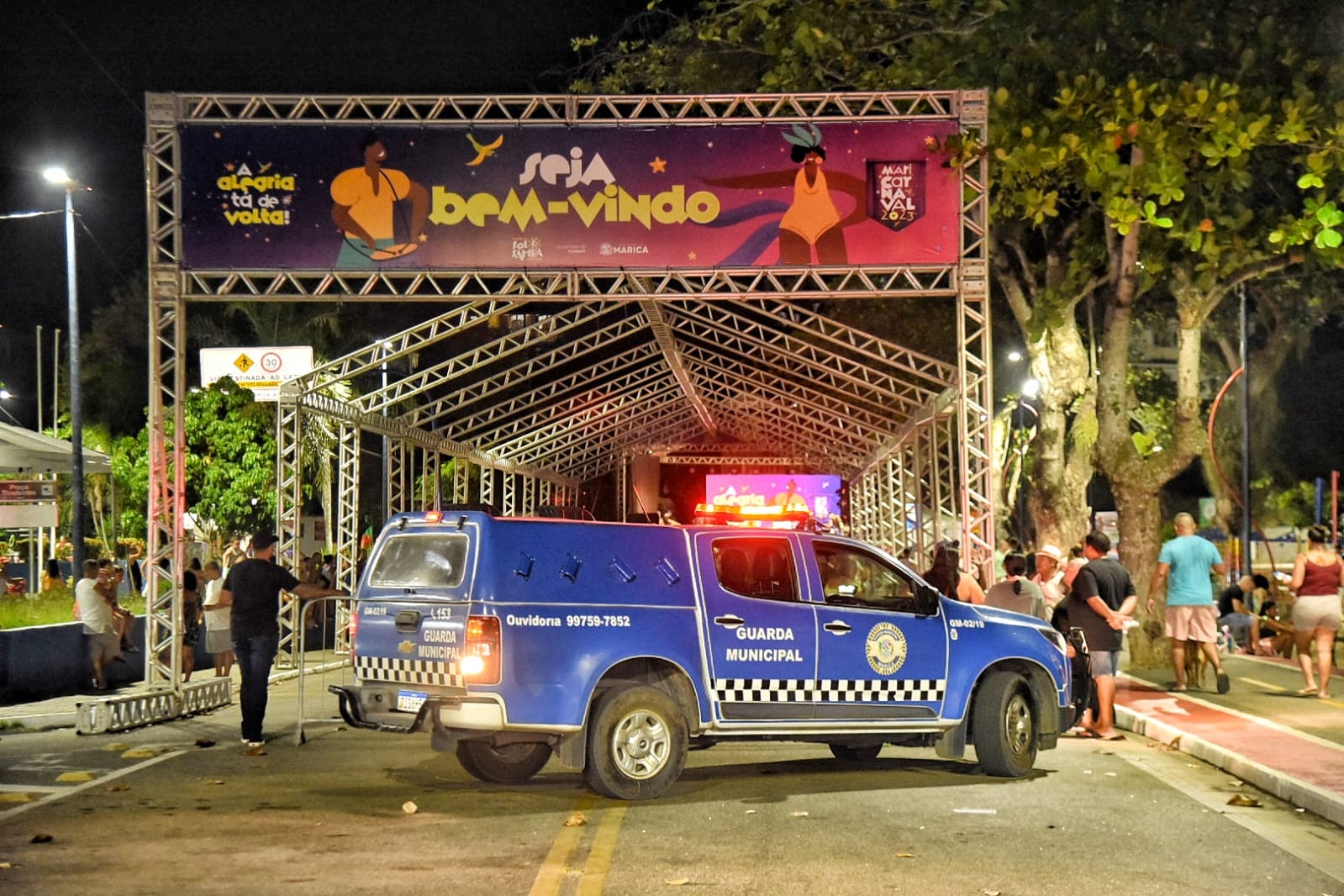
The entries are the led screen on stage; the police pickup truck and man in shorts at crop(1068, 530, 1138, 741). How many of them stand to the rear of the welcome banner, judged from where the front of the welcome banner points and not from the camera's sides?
1

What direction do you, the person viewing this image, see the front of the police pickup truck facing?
facing away from the viewer and to the right of the viewer

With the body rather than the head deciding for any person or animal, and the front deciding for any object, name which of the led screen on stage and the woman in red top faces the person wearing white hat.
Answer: the led screen on stage

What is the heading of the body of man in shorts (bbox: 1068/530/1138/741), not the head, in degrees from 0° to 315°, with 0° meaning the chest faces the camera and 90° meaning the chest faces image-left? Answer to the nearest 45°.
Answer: approximately 135°

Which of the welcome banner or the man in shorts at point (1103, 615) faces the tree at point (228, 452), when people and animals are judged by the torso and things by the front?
the man in shorts

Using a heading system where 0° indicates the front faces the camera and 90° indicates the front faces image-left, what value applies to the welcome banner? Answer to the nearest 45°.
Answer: approximately 0°

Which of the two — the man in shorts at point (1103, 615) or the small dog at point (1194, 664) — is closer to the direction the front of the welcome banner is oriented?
the man in shorts

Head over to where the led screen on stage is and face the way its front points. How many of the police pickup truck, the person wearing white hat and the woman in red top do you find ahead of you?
3

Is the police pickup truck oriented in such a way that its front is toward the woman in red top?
yes

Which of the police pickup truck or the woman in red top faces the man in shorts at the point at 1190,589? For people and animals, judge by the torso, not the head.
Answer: the police pickup truck

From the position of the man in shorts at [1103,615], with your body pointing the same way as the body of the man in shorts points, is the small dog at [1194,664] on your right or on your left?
on your right

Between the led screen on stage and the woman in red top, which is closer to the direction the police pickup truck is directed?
the woman in red top
